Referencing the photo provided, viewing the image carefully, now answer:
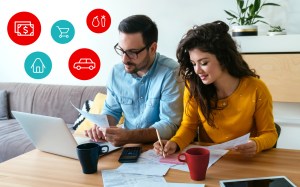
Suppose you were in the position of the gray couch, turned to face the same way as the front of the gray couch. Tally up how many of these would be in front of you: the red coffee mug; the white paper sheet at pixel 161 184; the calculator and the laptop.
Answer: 4

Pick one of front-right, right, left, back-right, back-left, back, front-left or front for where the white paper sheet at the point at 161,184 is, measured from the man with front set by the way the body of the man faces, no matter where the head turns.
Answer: front-left

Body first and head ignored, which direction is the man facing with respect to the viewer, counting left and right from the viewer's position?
facing the viewer and to the left of the viewer

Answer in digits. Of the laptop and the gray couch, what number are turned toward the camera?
1

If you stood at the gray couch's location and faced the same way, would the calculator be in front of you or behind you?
in front

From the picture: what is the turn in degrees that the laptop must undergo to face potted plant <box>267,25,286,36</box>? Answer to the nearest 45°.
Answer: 0° — it already faces it

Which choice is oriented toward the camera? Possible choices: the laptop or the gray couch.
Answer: the gray couch

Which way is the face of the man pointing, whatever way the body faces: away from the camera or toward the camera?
toward the camera

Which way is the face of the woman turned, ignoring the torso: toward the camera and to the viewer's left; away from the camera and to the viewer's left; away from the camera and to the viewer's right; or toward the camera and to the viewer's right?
toward the camera and to the viewer's left

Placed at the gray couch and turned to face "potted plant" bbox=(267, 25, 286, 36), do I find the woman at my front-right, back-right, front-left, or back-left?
front-right

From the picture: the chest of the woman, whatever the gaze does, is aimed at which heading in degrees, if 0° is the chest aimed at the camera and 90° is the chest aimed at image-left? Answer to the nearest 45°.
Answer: approximately 45°

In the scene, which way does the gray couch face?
toward the camera

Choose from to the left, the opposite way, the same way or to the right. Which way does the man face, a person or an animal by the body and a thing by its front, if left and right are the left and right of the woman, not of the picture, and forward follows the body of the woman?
the same way

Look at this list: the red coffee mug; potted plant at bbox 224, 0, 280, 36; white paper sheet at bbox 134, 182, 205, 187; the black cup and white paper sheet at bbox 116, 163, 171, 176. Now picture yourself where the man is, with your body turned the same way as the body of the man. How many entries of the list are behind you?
1
